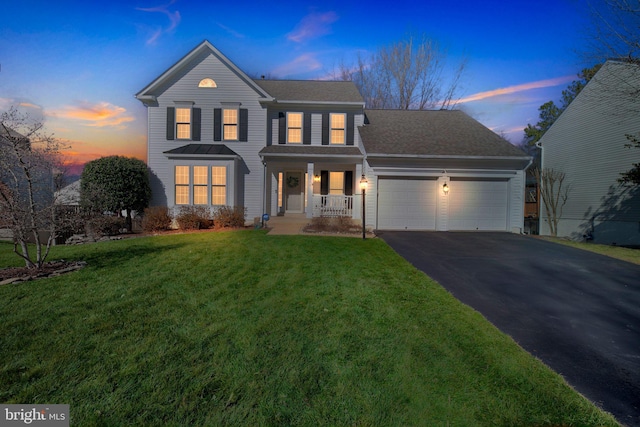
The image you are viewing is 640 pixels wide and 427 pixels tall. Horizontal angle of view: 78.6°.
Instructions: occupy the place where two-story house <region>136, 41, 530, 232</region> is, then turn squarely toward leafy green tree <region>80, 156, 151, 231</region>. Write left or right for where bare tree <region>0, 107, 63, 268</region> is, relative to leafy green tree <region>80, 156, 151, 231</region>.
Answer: left

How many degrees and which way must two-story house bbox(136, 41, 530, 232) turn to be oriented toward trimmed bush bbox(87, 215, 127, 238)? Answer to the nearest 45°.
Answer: approximately 45° to its right

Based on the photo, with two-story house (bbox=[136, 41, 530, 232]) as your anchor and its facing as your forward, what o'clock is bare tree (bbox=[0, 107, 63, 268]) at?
The bare tree is roughly at 1 o'clock from the two-story house.

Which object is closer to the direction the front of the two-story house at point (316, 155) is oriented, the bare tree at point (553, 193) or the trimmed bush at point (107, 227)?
the trimmed bush

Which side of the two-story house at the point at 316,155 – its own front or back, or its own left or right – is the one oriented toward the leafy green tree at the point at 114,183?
right

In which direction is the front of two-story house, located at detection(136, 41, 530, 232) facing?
toward the camera

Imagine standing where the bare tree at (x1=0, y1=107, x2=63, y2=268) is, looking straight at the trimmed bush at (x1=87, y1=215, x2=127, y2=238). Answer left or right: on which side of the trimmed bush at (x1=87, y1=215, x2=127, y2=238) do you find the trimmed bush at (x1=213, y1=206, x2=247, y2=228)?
right

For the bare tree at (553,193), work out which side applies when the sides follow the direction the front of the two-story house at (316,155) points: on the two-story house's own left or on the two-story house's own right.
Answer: on the two-story house's own left

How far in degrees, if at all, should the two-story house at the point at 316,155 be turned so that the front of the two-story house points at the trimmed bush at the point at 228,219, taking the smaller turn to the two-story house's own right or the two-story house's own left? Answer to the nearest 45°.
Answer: approximately 45° to the two-story house's own right

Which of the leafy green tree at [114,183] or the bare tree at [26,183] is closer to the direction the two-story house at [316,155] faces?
the bare tree

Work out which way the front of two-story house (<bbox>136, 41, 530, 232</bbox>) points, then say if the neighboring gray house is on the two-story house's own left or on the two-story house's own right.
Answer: on the two-story house's own left

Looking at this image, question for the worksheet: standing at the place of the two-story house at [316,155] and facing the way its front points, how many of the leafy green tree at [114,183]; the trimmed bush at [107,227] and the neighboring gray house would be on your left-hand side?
1

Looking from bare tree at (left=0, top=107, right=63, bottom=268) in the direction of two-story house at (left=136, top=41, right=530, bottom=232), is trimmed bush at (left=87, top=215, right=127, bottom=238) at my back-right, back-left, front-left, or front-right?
front-left
